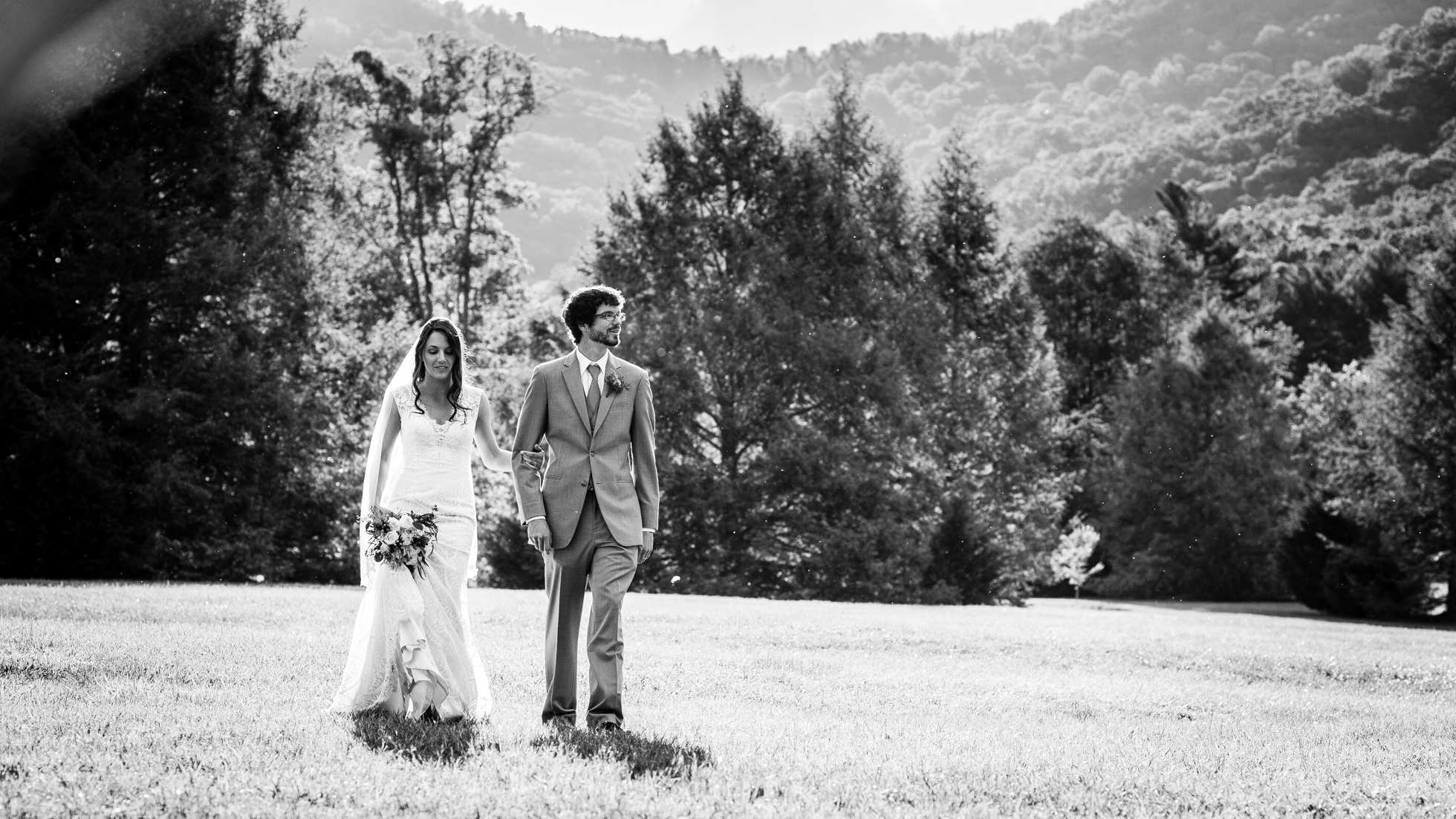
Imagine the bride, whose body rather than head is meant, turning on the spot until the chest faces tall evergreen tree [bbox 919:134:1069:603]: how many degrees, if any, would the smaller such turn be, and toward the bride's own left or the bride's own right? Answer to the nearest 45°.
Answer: approximately 135° to the bride's own left

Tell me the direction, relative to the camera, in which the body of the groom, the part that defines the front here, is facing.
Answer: toward the camera

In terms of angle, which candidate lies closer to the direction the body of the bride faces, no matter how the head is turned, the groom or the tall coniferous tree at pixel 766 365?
the groom

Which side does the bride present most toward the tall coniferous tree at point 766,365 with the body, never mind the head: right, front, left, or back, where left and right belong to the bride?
back

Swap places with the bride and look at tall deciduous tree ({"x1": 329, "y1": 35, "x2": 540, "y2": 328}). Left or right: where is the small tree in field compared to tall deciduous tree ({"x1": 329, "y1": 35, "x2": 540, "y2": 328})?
right

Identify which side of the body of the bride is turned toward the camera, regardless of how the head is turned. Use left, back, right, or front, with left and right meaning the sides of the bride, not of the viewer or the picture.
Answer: front

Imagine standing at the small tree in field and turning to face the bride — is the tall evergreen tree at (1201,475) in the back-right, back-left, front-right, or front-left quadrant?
back-left

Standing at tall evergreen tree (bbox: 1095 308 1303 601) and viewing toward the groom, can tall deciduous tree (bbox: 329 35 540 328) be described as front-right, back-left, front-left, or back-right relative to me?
front-right

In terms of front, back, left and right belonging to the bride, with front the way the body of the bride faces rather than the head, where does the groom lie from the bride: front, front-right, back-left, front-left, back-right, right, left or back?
front-left

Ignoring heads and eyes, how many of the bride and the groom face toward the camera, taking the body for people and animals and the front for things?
2

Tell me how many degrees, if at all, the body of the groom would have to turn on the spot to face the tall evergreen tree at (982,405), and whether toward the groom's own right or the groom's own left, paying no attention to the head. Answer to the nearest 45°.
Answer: approximately 180°

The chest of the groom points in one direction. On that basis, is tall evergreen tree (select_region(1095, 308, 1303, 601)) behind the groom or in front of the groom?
behind
